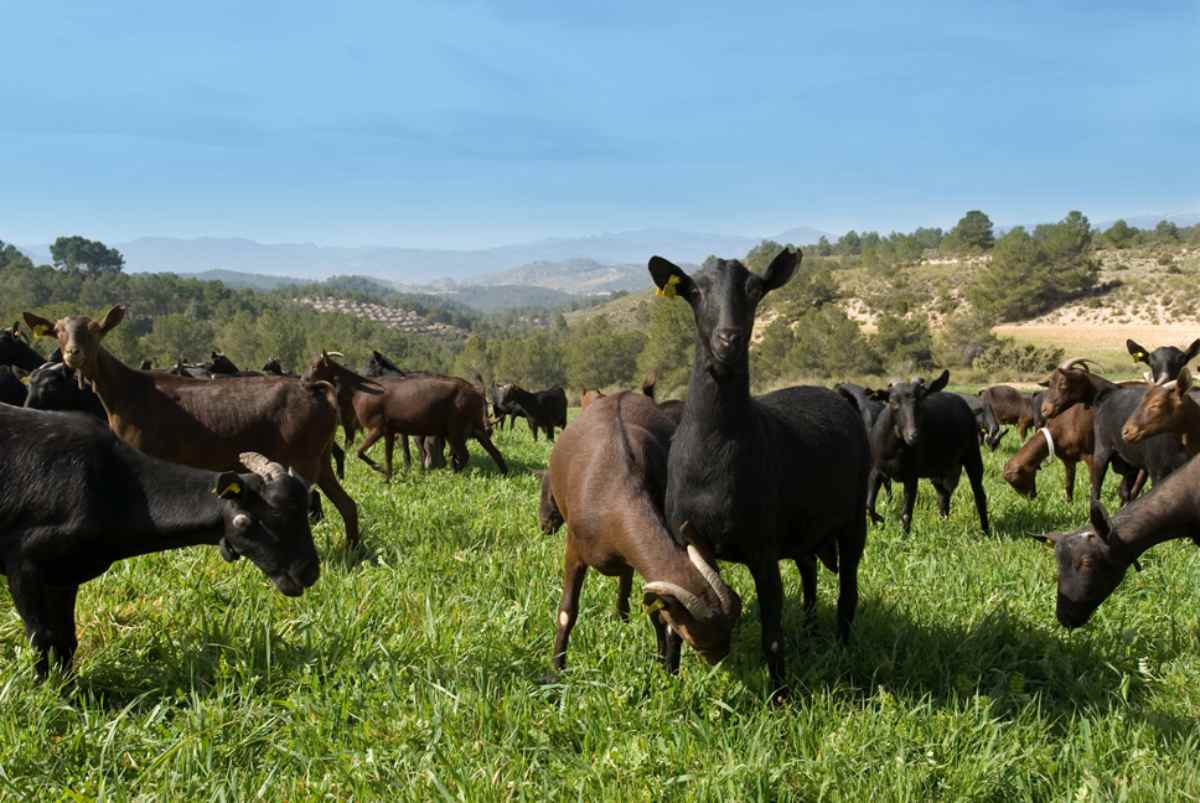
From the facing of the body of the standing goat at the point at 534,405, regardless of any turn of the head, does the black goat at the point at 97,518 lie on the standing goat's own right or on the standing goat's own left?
on the standing goat's own left

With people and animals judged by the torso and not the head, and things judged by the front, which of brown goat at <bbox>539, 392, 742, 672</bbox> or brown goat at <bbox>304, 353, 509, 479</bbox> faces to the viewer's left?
brown goat at <bbox>304, 353, 509, 479</bbox>

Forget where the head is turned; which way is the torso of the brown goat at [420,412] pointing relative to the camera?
to the viewer's left

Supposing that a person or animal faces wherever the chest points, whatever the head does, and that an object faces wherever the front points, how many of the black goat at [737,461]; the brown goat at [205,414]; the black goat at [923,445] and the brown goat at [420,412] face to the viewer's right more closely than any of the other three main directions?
0

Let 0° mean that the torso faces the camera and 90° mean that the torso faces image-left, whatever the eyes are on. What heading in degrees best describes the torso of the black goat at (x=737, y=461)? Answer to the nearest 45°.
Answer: approximately 45°

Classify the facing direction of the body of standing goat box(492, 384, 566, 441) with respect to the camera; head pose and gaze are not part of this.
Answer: to the viewer's left

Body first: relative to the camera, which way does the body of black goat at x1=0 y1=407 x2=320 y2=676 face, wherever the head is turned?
to the viewer's right

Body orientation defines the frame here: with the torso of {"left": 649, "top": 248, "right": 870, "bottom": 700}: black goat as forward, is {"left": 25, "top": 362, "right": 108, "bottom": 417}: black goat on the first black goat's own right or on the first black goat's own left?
on the first black goat's own right

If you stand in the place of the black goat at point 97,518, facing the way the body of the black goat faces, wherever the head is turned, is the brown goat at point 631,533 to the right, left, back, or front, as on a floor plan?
front

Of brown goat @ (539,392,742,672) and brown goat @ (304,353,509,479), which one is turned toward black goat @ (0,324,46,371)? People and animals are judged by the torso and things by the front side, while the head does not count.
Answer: brown goat @ (304,353,509,479)

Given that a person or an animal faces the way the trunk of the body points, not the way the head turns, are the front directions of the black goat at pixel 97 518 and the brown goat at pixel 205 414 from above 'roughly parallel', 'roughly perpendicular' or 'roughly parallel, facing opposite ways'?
roughly parallel, facing opposite ways

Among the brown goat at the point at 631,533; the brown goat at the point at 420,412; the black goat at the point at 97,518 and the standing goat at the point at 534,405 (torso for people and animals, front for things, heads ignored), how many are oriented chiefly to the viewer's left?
2

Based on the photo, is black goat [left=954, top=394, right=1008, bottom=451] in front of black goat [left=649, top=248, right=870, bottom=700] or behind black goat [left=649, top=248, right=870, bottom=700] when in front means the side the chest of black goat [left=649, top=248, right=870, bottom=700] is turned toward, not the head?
behind

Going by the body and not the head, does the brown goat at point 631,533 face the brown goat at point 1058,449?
no
